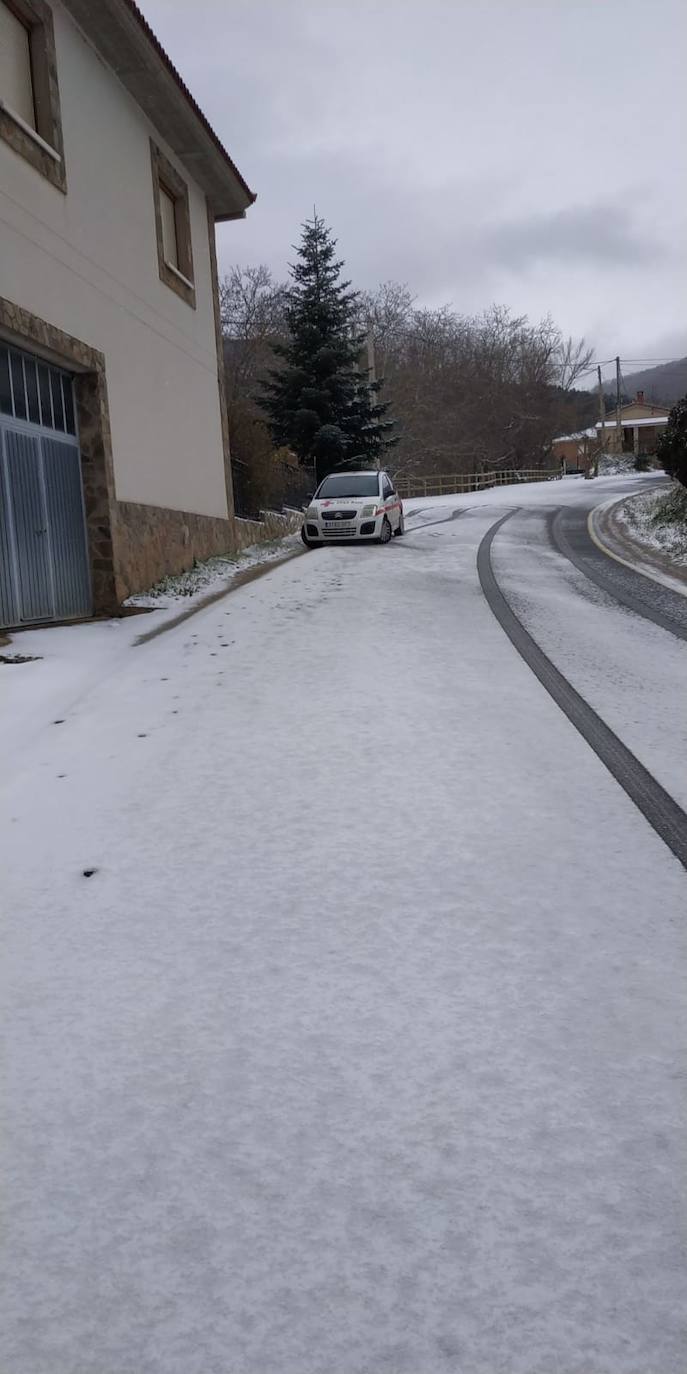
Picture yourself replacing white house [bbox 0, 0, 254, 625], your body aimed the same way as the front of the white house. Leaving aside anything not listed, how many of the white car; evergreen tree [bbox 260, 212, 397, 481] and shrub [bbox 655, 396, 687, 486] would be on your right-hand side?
0

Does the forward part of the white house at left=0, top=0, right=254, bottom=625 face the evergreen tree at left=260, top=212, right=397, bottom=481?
no

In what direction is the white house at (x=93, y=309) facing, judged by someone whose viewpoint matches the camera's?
facing the viewer and to the right of the viewer

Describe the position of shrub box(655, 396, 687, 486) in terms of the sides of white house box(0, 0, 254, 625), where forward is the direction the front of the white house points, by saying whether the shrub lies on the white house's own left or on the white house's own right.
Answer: on the white house's own left

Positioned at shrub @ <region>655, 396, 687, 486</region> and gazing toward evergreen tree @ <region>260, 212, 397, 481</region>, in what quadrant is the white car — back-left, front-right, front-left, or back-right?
front-left

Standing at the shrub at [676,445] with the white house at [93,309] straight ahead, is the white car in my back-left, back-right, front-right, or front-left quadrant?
front-right

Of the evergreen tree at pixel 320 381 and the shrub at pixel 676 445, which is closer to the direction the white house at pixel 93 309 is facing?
the shrub

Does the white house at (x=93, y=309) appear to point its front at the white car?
no
